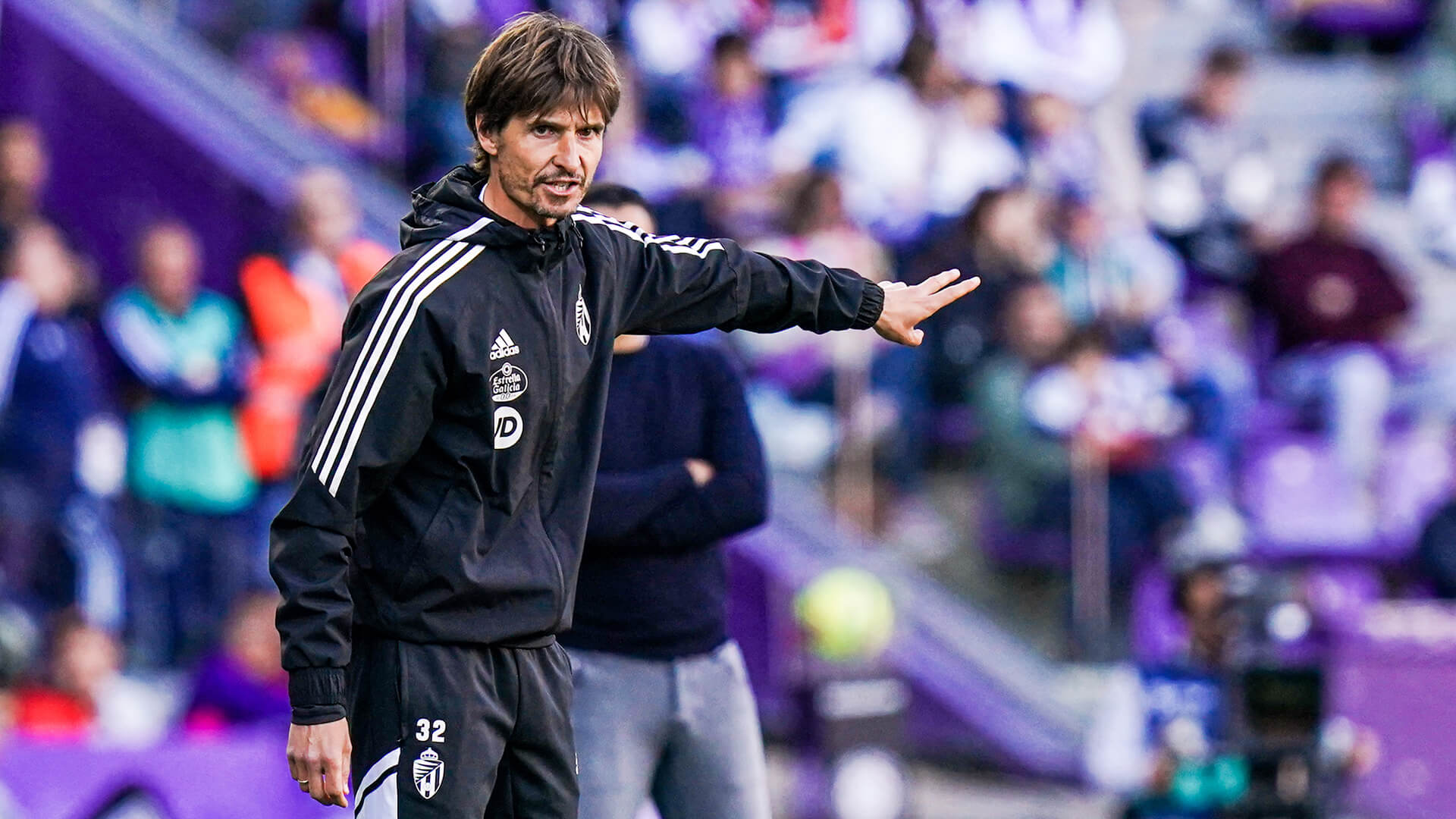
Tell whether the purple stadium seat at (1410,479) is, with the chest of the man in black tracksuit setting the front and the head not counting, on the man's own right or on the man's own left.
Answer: on the man's own left

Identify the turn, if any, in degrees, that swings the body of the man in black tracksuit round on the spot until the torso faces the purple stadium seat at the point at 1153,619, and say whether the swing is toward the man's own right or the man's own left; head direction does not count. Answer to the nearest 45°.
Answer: approximately 90° to the man's own left

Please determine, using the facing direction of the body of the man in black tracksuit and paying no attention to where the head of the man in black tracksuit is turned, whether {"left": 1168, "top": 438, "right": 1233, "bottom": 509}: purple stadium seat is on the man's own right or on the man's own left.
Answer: on the man's own left

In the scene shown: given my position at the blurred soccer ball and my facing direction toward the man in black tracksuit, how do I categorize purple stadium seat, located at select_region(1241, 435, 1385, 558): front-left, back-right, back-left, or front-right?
back-left

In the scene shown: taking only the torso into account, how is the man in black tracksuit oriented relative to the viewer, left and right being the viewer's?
facing the viewer and to the right of the viewer
